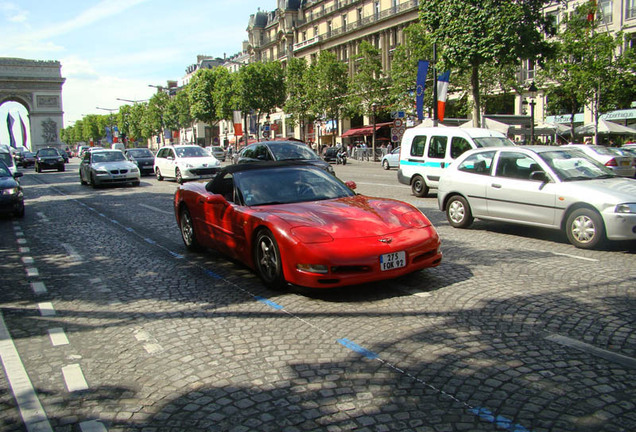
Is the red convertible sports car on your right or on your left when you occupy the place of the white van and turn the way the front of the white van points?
on your right

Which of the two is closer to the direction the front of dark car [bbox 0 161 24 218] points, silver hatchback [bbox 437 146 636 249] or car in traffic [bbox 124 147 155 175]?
the silver hatchback

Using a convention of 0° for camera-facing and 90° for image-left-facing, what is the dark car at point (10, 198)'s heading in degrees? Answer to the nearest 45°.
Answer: approximately 0°

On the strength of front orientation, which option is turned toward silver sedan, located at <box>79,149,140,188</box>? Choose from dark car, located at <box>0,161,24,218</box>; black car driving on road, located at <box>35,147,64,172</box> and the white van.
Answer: black car driving on road, located at <box>35,147,64,172</box>

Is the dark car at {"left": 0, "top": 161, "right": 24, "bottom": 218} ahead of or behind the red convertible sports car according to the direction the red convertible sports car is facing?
behind

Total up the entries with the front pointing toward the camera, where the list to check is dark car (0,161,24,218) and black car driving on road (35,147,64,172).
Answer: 2

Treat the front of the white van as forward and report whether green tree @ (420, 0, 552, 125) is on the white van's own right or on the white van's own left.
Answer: on the white van's own left

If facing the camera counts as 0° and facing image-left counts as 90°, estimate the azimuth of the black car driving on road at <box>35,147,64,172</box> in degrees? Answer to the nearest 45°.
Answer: approximately 0°

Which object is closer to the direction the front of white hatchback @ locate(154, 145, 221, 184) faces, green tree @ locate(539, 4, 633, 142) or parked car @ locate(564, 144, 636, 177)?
the parked car

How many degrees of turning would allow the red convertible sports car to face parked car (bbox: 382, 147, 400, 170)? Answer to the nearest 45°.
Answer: approximately 135° to its left
